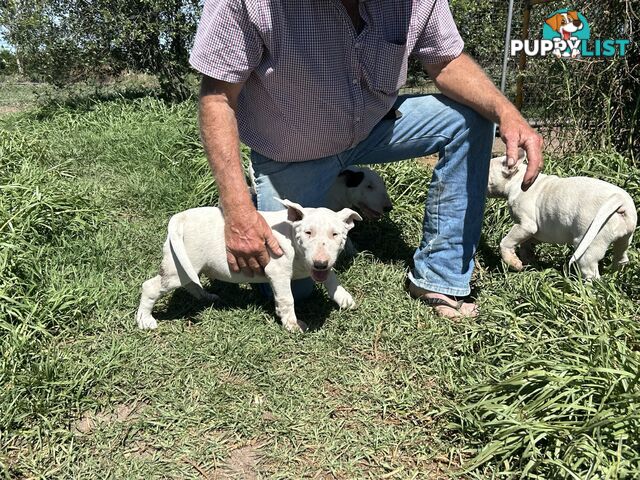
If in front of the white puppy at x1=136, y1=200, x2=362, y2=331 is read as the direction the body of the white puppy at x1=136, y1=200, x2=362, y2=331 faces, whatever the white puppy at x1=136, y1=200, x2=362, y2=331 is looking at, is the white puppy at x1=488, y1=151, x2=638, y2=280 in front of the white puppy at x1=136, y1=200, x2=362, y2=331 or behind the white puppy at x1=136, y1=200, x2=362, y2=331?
in front

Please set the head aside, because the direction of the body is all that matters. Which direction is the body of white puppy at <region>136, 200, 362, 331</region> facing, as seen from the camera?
to the viewer's right
